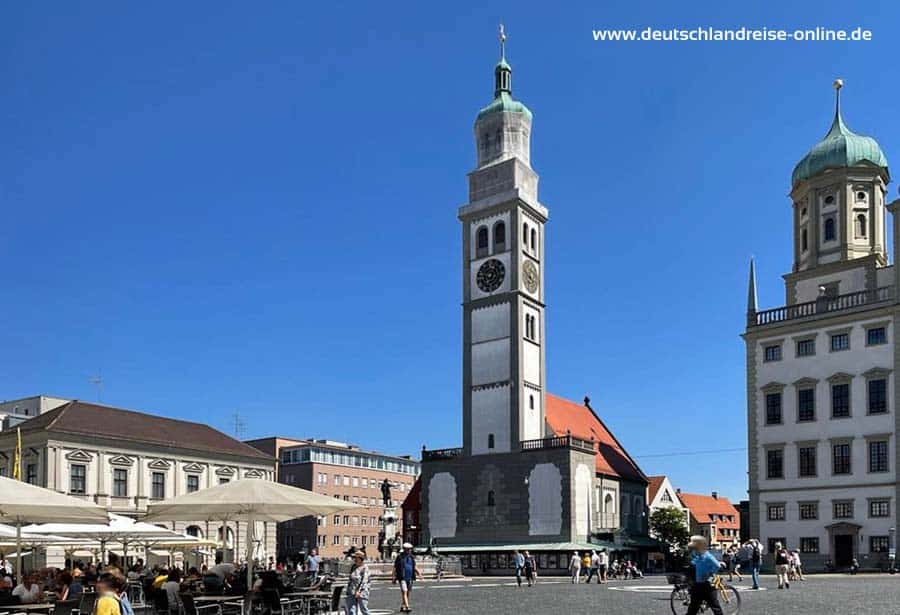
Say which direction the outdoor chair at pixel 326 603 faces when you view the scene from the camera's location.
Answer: facing to the left of the viewer

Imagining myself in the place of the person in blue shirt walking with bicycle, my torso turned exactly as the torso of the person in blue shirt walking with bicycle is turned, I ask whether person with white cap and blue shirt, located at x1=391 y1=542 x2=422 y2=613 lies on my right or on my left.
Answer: on my right

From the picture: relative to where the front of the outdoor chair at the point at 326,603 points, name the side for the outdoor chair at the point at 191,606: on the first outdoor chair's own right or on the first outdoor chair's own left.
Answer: on the first outdoor chair's own left

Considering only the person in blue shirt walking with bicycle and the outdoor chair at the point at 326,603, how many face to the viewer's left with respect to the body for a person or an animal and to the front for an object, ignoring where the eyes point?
2
